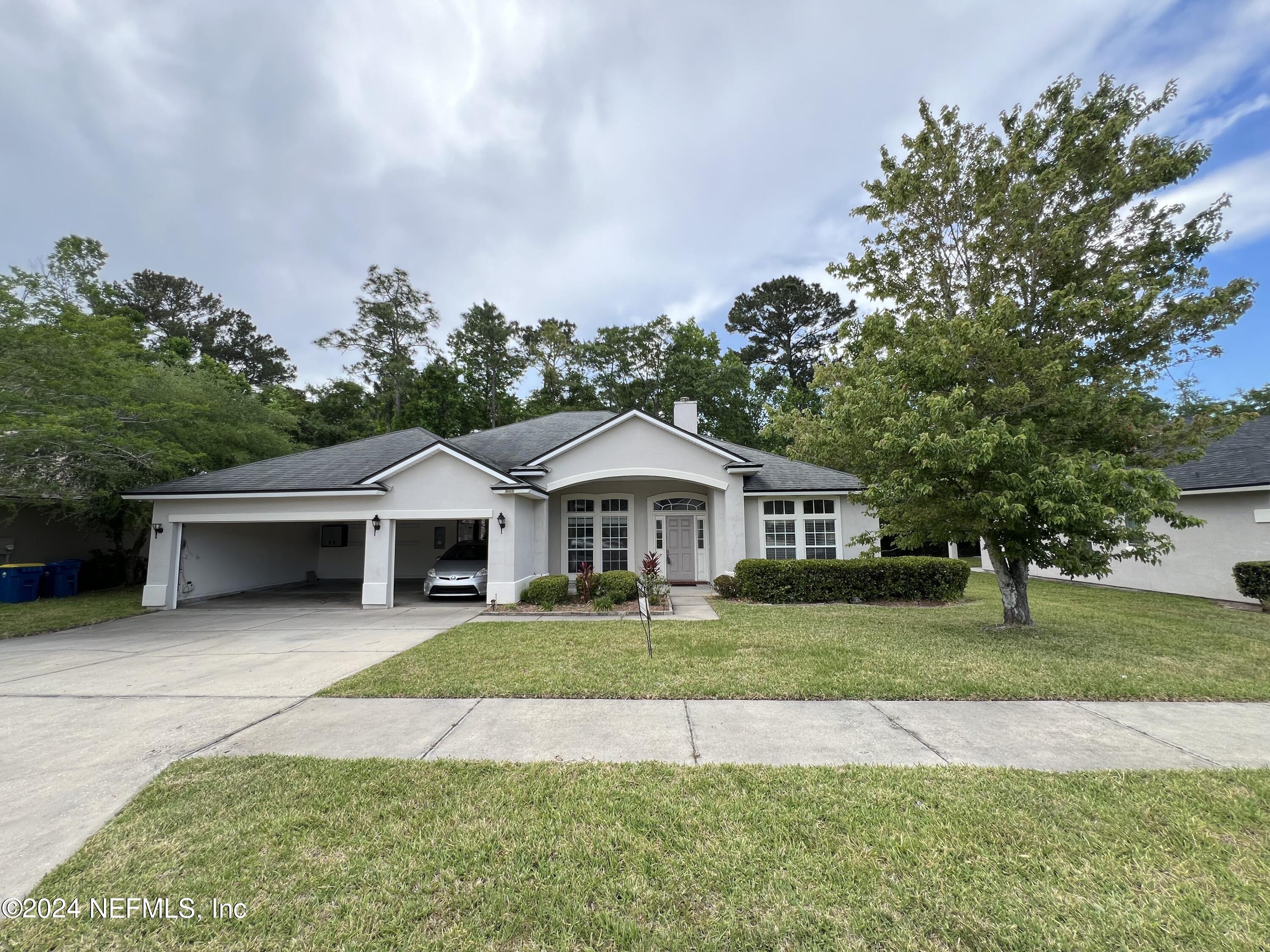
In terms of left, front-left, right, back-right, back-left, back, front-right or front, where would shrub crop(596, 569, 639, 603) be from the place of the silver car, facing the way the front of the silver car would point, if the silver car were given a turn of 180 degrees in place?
back-right

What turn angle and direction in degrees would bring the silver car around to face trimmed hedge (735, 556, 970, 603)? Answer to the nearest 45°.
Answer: approximately 45° to its left

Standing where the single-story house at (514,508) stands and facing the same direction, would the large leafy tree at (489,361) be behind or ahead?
behind

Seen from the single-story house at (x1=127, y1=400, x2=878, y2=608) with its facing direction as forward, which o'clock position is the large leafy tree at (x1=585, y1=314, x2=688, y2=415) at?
The large leafy tree is roughly at 7 o'clock from the single-story house.

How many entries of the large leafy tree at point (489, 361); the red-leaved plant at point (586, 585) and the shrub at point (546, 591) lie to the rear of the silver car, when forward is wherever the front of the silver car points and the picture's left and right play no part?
1

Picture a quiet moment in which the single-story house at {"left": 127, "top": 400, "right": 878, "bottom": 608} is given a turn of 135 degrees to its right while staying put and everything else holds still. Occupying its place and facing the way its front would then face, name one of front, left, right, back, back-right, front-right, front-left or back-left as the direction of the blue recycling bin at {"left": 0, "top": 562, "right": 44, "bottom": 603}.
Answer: front-left

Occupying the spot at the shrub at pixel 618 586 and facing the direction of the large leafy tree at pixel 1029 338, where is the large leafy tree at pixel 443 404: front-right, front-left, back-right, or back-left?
back-left

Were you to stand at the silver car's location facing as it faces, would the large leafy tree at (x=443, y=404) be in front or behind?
behind

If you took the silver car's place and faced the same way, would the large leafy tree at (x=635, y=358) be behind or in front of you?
behind

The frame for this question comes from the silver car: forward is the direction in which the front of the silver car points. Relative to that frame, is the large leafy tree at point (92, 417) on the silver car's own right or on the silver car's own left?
on the silver car's own right

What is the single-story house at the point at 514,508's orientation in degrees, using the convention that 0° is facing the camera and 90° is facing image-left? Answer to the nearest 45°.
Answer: approximately 0°

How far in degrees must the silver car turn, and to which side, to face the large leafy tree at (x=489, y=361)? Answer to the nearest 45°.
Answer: approximately 180°

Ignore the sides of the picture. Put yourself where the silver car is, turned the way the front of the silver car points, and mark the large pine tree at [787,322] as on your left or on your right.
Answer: on your left

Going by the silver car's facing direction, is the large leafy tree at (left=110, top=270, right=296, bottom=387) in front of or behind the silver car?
behind

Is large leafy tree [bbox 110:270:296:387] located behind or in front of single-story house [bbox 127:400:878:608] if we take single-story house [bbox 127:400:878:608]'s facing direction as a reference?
behind
